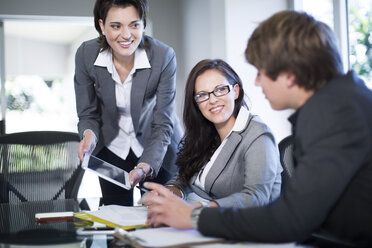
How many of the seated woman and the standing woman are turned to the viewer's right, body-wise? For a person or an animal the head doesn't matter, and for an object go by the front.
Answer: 0

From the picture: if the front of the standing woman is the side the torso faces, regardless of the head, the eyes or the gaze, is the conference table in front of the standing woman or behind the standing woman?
in front

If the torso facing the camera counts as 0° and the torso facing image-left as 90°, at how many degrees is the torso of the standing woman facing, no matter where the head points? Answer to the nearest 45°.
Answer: approximately 0°

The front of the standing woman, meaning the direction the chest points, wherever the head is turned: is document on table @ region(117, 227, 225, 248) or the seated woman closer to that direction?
the document on table

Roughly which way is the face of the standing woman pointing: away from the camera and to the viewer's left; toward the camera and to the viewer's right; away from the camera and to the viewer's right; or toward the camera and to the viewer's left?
toward the camera and to the viewer's right

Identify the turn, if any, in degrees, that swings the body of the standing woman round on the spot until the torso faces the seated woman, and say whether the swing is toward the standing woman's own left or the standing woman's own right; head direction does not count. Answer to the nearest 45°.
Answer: approximately 45° to the standing woman's own left

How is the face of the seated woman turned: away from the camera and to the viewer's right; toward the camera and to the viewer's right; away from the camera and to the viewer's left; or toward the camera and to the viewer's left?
toward the camera and to the viewer's right

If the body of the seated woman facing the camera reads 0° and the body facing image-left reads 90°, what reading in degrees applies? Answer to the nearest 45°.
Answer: approximately 45°

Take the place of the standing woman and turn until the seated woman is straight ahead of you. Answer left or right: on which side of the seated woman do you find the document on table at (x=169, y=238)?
right

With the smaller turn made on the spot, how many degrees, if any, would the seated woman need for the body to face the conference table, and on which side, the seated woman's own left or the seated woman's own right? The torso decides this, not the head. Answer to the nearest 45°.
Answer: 0° — they already face it

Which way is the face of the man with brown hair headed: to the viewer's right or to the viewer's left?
to the viewer's left

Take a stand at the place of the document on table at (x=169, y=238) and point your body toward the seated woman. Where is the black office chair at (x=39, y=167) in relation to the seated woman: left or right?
left
